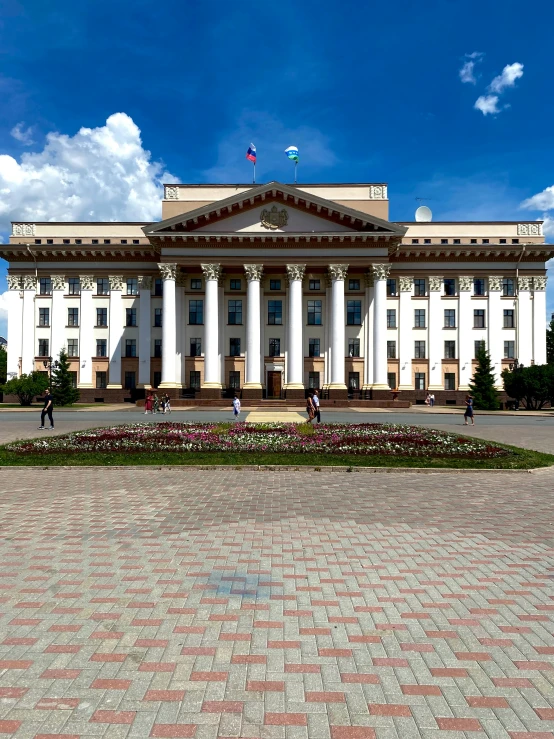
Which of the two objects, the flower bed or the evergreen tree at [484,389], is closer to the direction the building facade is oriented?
the flower bed

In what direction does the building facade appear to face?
toward the camera

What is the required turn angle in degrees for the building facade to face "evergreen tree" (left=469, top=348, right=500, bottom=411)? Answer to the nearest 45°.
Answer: approximately 90° to its left

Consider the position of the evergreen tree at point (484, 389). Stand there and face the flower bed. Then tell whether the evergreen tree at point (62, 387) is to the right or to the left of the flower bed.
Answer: right

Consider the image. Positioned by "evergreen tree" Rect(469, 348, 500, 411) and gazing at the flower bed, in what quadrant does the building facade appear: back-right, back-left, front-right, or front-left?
front-right

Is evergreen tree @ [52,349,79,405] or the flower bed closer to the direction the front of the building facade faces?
the flower bed

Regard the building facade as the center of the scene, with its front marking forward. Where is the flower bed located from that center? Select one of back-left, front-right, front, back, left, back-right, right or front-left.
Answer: front

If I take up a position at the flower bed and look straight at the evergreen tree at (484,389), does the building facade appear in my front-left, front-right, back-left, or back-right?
front-left

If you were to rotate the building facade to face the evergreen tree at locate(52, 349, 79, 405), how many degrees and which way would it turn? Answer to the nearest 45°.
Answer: approximately 90° to its right
